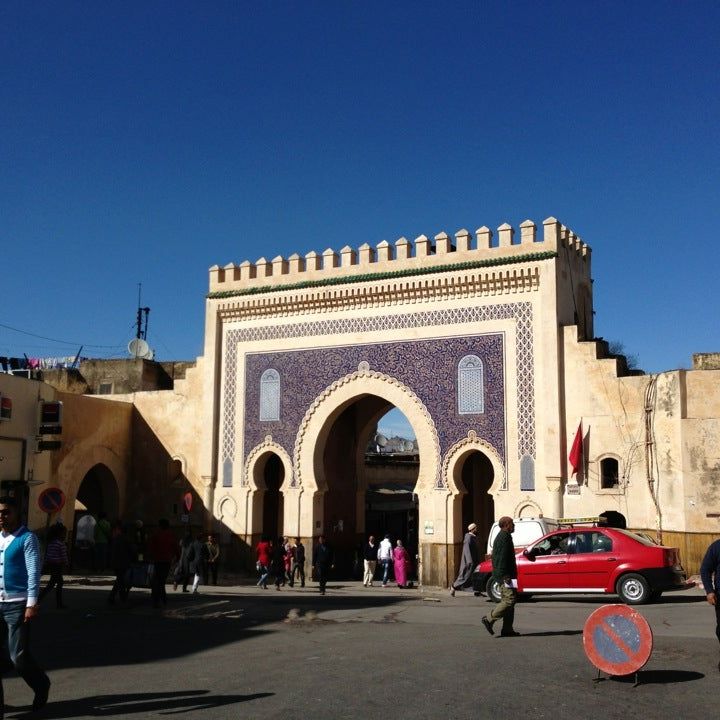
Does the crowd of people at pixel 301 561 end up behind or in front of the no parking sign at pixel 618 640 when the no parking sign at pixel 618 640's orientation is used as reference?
behind

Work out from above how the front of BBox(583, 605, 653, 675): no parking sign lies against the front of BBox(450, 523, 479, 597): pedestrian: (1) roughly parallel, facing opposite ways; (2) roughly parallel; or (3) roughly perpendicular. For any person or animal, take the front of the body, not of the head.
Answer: roughly perpendicular

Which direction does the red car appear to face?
to the viewer's left

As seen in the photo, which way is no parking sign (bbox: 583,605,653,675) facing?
toward the camera

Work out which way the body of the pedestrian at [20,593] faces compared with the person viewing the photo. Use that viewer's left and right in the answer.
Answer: facing the viewer and to the left of the viewer

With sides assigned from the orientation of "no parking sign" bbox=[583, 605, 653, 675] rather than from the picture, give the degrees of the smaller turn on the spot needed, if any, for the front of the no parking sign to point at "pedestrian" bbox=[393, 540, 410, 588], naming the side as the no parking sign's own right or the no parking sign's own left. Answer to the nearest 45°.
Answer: approximately 180°
